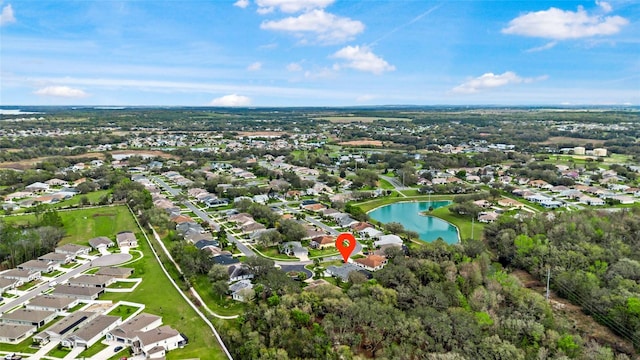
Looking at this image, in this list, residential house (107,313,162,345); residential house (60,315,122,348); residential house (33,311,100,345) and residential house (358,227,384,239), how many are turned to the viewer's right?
0

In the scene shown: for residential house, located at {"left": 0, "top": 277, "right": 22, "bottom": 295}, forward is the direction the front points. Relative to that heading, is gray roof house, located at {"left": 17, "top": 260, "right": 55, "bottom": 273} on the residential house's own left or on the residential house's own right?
on the residential house's own left

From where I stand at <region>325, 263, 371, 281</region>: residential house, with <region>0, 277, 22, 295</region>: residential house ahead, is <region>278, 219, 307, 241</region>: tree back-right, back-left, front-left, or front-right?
front-right

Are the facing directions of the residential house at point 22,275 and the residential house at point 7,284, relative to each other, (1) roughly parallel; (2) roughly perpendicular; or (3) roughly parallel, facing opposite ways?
roughly parallel

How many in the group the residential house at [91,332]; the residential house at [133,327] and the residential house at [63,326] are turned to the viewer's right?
0

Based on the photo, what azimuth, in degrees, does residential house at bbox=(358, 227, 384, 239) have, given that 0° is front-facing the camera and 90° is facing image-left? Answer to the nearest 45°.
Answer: approximately 45°

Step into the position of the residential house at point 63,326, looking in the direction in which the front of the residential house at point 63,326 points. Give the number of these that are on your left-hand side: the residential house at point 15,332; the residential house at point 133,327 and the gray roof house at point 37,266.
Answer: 1

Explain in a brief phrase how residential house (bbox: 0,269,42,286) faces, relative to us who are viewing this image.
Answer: facing the viewer and to the right of the viewer
